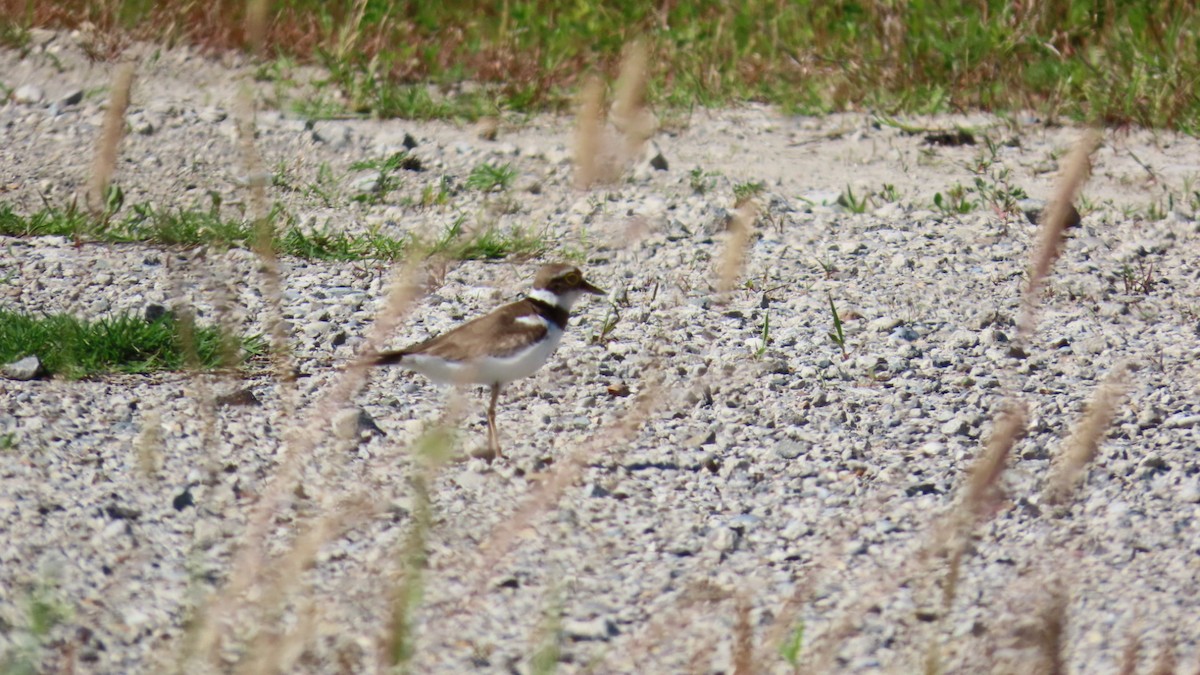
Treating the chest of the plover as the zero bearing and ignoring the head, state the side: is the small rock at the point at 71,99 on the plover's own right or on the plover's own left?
on the plover's own left

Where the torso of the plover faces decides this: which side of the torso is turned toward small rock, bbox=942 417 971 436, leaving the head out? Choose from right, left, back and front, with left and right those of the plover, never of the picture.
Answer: front

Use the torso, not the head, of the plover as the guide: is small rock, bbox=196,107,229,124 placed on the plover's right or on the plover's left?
on the plover's left

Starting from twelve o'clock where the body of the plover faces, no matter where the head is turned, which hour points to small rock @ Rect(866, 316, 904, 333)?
The small rock is roughly at 11 o'clock from the plover.

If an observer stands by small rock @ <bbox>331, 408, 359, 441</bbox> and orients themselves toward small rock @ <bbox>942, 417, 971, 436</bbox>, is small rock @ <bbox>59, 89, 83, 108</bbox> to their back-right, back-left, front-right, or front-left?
back-left

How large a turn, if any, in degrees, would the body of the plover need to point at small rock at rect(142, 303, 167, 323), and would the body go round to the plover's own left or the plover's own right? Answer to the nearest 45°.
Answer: approximately 135° to the plover's own left

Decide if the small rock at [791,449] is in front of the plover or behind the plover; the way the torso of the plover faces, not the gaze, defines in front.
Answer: in front

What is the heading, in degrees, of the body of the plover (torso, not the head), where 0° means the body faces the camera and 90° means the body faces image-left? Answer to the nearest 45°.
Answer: approximately 270°

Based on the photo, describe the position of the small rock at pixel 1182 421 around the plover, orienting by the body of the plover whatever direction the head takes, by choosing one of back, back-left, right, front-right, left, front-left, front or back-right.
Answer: front

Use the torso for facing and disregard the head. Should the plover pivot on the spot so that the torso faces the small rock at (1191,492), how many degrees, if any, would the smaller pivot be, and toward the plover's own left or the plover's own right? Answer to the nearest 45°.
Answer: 0° — it already faces it

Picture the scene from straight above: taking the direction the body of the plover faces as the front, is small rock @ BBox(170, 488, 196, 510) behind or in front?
behind

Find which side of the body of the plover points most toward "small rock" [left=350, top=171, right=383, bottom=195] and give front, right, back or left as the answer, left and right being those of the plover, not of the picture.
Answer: left

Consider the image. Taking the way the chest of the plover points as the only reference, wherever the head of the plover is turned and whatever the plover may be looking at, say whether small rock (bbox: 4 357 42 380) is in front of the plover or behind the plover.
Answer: behind

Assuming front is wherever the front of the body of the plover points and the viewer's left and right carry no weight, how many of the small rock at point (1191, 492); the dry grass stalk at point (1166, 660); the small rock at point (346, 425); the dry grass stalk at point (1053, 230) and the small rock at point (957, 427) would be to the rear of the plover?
1

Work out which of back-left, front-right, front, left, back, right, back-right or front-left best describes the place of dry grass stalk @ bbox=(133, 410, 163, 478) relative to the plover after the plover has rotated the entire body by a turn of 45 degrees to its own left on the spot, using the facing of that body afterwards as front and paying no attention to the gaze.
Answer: back
